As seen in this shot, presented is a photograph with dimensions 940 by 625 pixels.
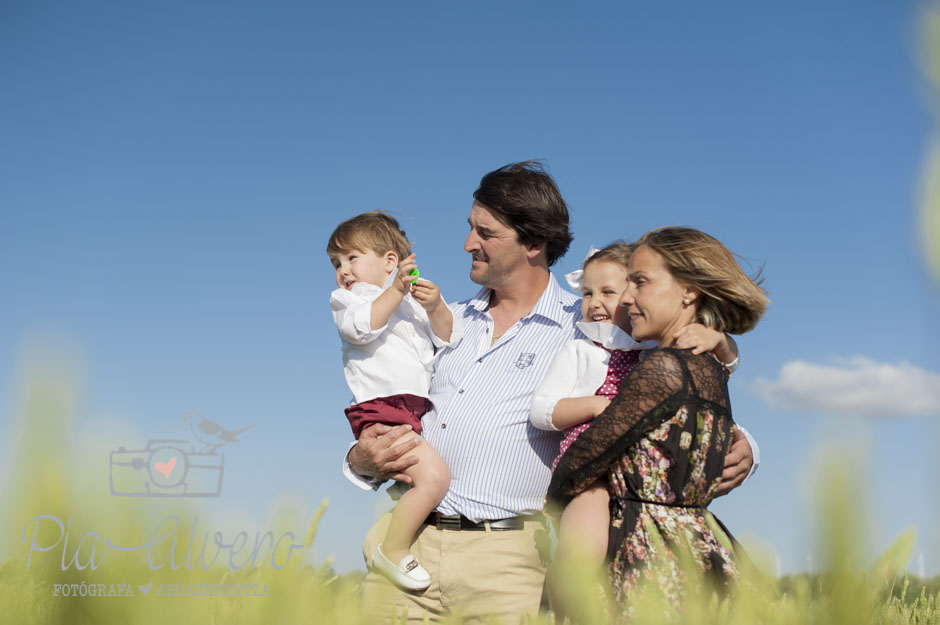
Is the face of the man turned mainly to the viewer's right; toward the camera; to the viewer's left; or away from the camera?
to the viewer's left

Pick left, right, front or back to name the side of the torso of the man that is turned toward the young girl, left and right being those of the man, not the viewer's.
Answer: left

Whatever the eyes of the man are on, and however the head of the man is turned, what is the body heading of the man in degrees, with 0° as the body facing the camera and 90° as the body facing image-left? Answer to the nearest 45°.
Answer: approximately 45°

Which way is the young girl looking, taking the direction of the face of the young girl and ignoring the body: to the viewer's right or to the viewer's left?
to the viewer's left

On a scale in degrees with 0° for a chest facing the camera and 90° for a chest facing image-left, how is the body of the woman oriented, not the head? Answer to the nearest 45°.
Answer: approximately 135°
